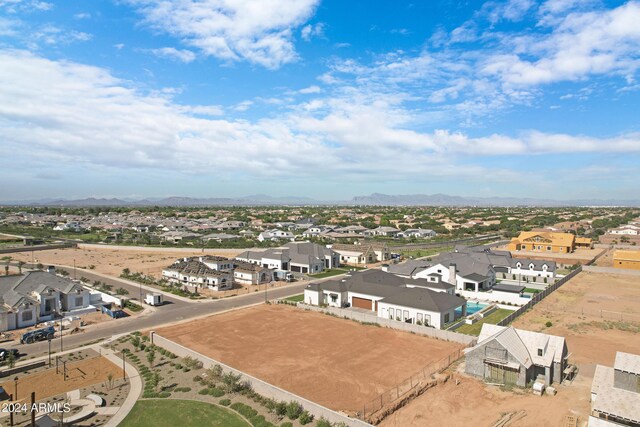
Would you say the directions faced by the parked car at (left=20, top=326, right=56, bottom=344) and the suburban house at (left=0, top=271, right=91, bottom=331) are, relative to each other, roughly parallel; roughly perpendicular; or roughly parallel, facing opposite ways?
roughly perpendicular

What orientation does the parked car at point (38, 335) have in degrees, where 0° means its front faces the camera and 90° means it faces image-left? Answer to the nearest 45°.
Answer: approximately 45°

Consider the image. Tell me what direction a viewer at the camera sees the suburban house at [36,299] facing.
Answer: facing the viewer and to the right of the viewer

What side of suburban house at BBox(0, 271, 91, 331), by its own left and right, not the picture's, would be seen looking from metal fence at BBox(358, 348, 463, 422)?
front

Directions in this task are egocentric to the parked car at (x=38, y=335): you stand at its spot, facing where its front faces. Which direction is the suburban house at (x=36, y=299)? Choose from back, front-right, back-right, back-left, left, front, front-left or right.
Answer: back-right

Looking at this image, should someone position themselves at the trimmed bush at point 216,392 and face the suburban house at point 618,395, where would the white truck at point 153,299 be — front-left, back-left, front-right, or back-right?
back-left

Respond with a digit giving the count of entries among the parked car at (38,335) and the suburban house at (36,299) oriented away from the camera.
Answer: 0

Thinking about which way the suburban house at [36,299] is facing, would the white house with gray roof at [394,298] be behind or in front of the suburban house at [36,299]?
in front

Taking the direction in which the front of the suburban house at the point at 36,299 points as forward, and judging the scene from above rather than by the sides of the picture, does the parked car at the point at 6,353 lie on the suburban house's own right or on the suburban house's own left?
on the suburban house's own right

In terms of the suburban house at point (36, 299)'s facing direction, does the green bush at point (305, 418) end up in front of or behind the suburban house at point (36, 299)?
in front

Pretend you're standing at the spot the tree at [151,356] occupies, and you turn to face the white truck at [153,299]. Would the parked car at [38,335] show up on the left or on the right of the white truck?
left

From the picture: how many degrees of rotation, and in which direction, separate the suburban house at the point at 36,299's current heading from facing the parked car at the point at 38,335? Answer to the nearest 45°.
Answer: approximately 45° to its right

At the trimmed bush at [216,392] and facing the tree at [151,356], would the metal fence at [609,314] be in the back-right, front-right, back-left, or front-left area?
back-right

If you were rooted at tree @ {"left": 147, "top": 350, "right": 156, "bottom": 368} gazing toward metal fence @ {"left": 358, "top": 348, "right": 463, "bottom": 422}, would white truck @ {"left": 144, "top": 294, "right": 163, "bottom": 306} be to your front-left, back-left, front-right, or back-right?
back-left
